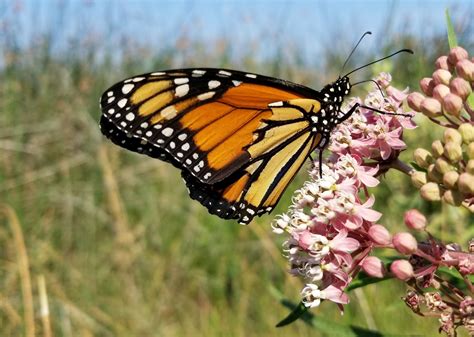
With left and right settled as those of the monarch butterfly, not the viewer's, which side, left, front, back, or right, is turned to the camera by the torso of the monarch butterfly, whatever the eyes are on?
right
